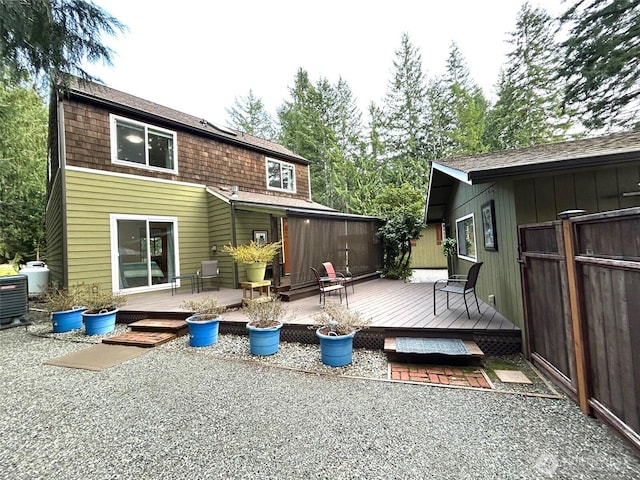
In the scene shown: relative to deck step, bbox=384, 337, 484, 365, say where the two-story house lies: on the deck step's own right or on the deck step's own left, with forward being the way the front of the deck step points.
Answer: on the deck step's own right

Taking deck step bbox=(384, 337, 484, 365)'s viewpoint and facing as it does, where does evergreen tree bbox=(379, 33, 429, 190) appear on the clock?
The evergreen tree is roughly at 6 o'clock from the deck step.

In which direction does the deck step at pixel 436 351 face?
toward the camera

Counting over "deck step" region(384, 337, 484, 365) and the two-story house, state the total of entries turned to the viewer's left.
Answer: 0

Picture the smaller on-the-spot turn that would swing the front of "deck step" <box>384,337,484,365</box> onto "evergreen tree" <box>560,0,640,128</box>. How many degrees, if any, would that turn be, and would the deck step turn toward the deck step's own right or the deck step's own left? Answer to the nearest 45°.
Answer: approximately 135° to the deck step's own left

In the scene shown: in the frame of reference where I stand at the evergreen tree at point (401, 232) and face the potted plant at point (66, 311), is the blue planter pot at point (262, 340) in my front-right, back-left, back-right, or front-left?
front-left

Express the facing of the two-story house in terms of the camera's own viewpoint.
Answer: facing the viewer and to the right of the viewer

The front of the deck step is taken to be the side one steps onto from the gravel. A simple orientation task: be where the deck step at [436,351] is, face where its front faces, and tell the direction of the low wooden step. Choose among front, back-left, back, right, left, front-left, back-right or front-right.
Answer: right

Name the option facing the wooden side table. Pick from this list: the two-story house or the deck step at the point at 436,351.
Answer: the two-story house

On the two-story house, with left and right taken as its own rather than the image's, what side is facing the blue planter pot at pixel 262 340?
front

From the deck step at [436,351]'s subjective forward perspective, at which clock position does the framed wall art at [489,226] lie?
The framed wall art is roughly at 7 o'clock from the deck step.
